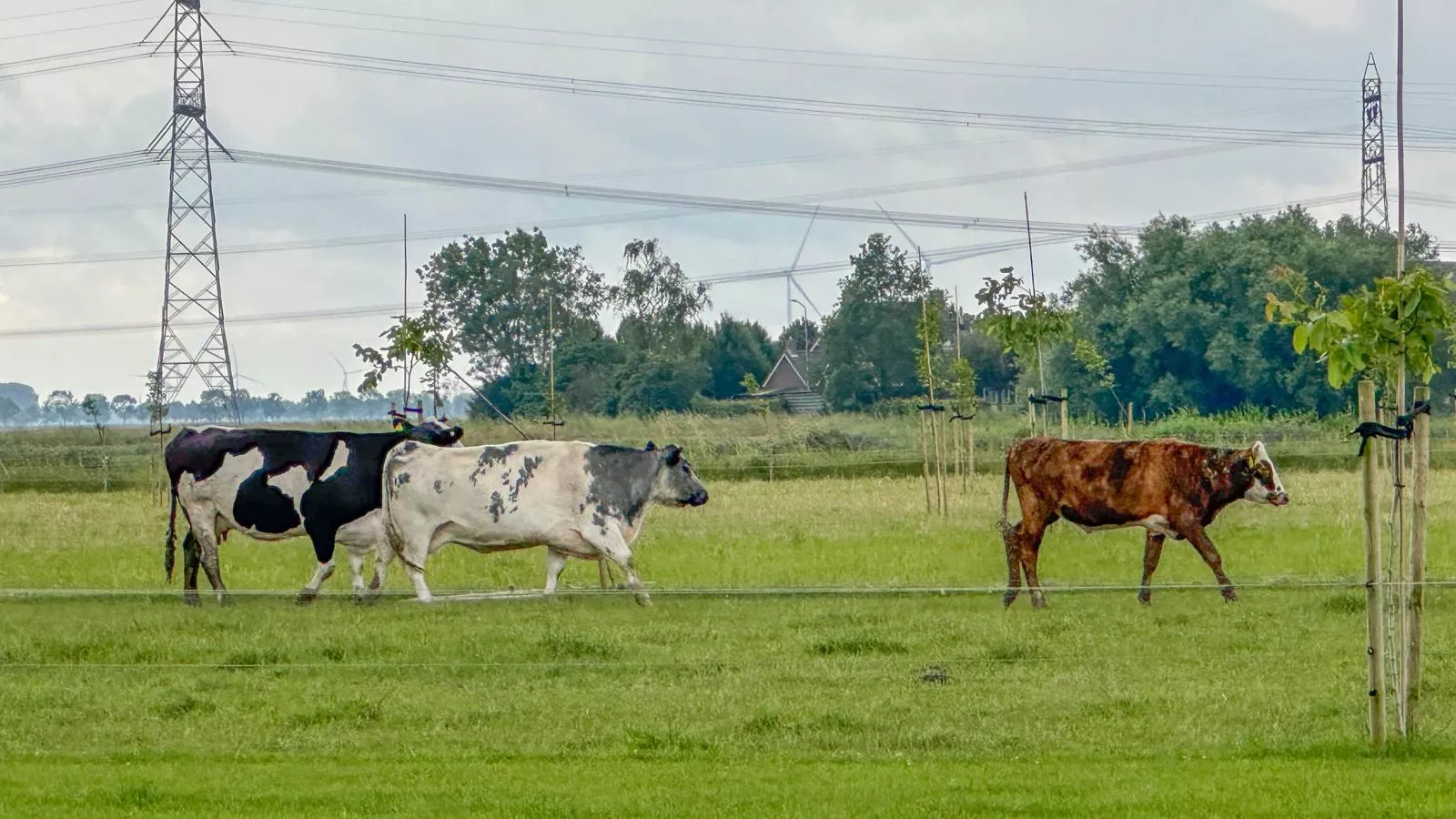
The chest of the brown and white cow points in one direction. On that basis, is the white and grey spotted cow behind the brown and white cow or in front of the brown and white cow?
behind

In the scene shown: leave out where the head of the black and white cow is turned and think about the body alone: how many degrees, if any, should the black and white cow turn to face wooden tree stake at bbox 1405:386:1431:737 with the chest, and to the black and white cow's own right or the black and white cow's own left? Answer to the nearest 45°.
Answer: approximately 45° to the black and white cow's own right

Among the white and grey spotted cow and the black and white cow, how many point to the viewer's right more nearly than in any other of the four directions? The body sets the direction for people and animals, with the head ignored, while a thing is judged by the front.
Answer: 2

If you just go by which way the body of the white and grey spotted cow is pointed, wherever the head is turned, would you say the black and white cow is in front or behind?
behind

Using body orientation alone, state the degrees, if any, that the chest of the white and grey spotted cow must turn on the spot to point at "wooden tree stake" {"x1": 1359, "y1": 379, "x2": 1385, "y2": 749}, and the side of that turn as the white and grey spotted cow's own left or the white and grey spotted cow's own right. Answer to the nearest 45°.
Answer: approximately 45° to the white and grey spotted cow's own right

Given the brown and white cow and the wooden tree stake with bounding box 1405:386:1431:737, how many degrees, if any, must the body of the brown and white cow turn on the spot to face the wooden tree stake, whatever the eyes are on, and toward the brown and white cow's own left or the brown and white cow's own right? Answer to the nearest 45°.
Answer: approximately 90° to the brown and white cow's own right

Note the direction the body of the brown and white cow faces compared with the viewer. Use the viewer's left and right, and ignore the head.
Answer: facing to the right of the viewer

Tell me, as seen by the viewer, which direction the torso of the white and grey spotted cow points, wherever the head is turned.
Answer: to the viewer's right

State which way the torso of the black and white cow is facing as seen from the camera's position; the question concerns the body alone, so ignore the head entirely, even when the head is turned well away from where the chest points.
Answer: to the viewer's right
